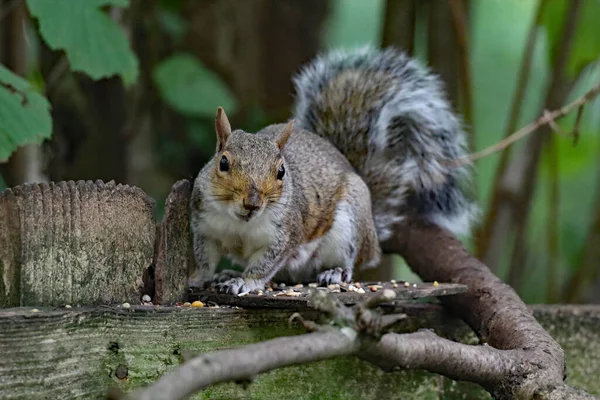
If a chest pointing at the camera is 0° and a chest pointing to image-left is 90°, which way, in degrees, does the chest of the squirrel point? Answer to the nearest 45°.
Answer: approximately 45°

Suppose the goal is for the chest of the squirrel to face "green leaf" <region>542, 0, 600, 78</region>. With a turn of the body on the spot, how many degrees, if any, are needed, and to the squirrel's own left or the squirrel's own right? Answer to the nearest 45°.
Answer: approximately 180°

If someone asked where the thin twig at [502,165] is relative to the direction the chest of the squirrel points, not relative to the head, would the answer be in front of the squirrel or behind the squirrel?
behind

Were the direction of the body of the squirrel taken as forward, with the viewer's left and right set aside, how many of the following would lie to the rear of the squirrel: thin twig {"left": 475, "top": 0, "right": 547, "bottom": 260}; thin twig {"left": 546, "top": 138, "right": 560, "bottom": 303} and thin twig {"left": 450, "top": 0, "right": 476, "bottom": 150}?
3

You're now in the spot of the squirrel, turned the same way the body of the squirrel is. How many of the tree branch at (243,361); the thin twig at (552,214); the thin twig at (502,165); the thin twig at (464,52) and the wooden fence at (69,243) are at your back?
3

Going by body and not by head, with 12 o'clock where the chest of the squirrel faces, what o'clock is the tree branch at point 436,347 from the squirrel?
The tree branch is roughly at 10 o'clock from the squirrel.

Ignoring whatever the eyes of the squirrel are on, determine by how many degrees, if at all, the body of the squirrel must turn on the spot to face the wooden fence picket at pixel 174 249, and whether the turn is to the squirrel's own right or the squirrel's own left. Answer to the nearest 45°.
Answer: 0° — it already faces it

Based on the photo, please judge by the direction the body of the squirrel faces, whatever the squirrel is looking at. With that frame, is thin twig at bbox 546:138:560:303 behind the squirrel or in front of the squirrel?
behind

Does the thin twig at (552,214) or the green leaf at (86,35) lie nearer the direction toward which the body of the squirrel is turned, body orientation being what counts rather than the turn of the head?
the green leaf

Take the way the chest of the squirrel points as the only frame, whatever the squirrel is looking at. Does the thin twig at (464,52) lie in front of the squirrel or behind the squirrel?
behind

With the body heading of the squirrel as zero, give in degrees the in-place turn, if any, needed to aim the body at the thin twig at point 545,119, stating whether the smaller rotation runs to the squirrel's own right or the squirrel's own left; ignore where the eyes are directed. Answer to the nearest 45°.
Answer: approximately 135° to the squirrel's own left
